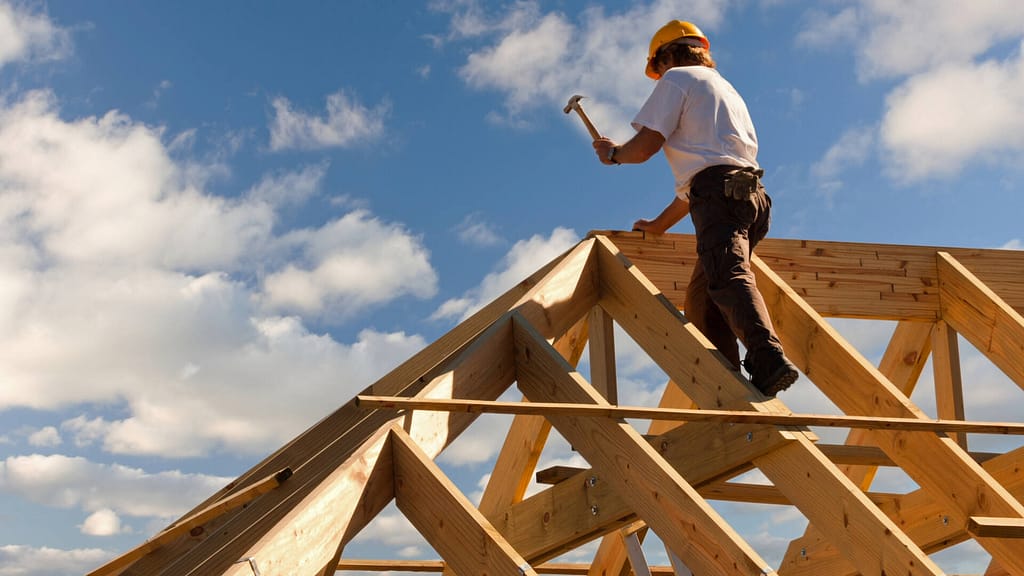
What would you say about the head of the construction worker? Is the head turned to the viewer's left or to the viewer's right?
to the viewer's left

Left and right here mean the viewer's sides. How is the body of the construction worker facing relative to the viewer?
facing away from the viewer and to the left of the viewer
